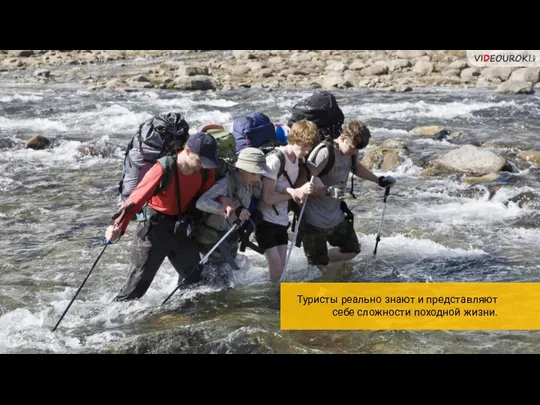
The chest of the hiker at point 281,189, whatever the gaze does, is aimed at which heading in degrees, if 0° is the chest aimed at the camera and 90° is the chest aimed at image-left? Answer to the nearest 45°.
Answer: approximately 315°

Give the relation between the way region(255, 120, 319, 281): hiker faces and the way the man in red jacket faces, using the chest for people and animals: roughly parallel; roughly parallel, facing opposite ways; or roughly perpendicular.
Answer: roughly parallel

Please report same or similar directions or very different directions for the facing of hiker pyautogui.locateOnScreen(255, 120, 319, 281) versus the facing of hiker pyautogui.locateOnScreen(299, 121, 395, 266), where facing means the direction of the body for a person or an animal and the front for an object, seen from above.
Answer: same or similar directions

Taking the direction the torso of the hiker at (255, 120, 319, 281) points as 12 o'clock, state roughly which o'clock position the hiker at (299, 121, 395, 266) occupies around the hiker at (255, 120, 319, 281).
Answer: the hiker at (299, 121, 395, 266) is roughly at 9 o'clock from the hiker at (255, 120, 319, 281).

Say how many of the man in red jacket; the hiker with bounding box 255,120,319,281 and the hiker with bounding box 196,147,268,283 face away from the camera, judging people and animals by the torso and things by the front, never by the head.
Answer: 0

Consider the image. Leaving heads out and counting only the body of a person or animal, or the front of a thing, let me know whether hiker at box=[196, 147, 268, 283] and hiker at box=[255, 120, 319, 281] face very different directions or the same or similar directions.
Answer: same or similar directions

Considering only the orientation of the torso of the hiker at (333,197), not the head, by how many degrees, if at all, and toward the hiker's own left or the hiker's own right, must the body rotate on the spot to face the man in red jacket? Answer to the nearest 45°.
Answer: approximately 90° to the hiker's own right

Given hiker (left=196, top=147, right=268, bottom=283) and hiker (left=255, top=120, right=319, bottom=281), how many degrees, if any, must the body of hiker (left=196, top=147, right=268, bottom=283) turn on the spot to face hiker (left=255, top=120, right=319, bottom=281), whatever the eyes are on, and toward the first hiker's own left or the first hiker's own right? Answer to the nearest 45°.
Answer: approximately 90° to the first hiker's own left
